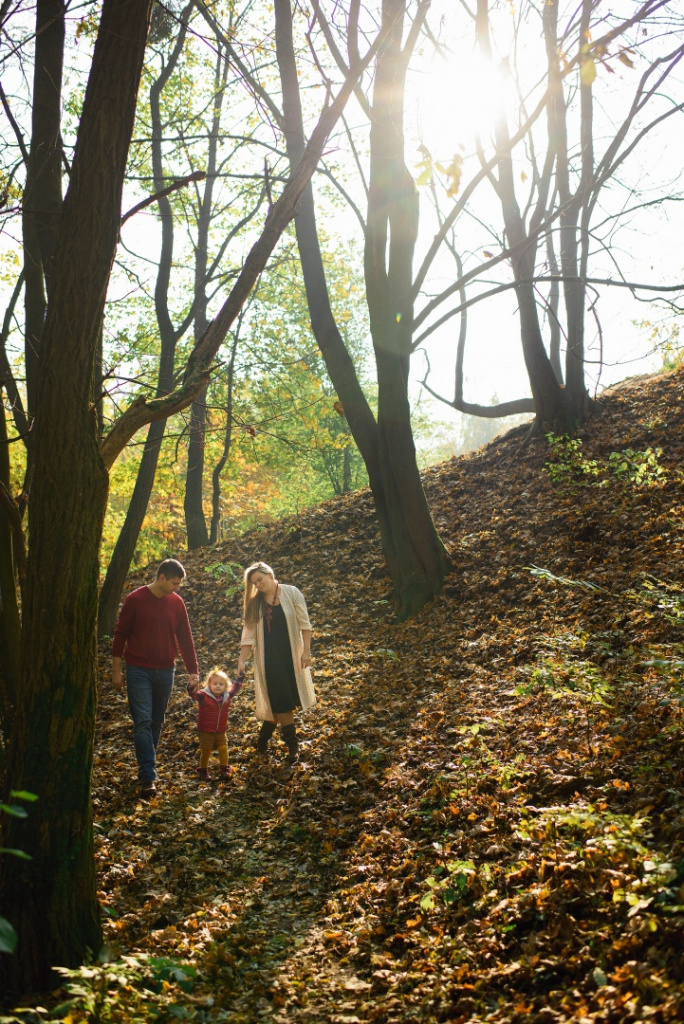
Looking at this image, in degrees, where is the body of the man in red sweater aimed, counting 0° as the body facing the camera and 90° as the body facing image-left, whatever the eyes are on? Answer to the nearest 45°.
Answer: approximately 0°

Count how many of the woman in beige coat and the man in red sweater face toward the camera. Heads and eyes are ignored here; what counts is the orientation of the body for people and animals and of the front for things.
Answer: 2

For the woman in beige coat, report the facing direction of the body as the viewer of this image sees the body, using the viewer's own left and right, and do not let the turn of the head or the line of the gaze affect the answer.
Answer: facing the viewer

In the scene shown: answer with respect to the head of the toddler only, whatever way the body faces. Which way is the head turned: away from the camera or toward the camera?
toward the camera

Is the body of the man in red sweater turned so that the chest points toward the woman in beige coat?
no

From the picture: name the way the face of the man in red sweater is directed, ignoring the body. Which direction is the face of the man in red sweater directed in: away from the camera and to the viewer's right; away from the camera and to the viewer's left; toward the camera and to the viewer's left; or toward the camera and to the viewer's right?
toward the camera and to the viewer's right

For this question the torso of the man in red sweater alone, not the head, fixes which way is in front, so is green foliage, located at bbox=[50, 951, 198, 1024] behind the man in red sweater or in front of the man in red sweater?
in front

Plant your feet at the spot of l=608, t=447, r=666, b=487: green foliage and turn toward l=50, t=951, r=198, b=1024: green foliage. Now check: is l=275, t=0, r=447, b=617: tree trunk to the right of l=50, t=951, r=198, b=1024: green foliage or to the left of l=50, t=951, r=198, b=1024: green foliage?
right

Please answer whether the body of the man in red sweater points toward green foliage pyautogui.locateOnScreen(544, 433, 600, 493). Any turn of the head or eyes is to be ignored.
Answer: no

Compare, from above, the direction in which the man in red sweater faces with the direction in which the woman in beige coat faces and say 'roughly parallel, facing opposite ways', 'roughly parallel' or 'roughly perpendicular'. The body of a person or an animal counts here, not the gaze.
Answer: roughly parallel
